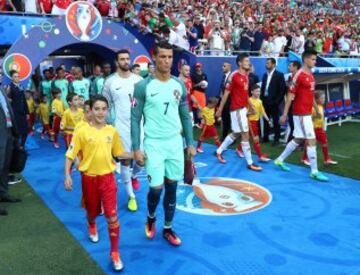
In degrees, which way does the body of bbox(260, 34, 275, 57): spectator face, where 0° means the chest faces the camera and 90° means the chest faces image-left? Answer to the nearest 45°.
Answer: approximately 45°

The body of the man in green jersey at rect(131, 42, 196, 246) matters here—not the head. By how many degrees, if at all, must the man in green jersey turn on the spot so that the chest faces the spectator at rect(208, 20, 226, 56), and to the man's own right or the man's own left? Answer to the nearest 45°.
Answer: approximately 180°

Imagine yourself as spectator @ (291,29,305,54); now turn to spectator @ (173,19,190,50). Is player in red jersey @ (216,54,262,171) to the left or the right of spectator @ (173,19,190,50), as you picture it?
left

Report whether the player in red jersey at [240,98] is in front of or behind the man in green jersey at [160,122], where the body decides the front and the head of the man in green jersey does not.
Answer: behind

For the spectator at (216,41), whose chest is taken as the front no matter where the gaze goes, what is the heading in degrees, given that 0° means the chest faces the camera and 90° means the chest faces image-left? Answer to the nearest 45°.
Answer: approximately 0°

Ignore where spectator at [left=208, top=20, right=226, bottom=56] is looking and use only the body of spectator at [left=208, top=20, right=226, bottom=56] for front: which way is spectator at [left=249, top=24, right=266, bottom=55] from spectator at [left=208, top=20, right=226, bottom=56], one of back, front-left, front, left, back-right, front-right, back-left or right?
back-left

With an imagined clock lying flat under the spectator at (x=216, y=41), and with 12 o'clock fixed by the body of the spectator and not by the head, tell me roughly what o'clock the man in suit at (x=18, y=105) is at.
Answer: The man in suit is roughly at 1 o'clock from the spectator.

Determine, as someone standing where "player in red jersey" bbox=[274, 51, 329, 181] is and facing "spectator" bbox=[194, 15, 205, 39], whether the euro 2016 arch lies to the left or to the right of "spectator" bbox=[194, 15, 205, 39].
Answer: left
